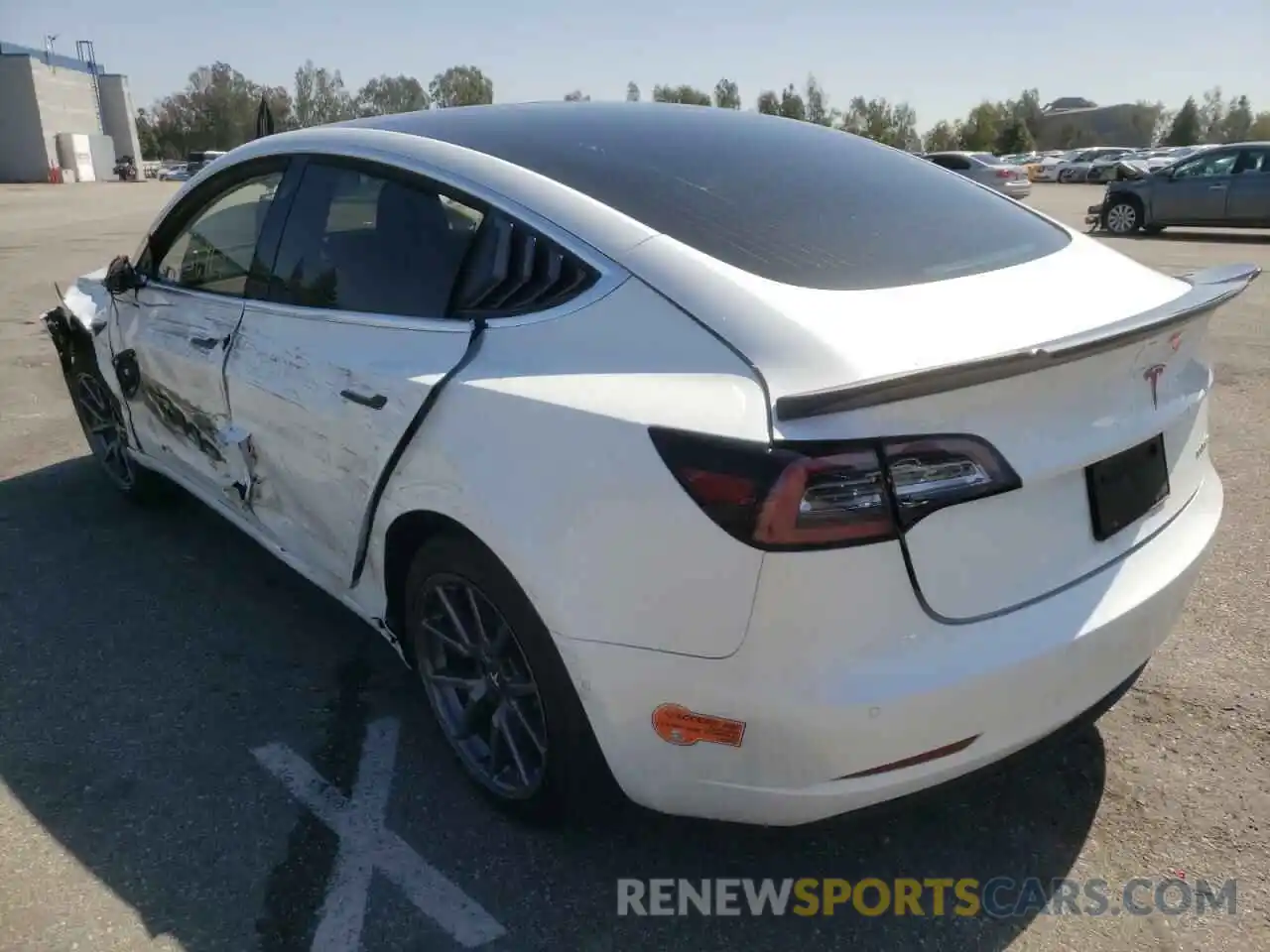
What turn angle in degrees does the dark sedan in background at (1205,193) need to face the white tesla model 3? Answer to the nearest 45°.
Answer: approximately 90° to its left

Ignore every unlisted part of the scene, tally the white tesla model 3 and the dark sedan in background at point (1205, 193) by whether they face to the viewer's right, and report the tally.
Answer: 0

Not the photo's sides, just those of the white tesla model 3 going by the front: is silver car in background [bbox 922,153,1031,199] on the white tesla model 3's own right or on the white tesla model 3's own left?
on the white tesla model 3's own right

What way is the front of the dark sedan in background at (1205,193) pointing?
to the viewer's left

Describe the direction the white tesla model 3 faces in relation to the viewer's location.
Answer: facing away from the viewer and to the left of the viewer

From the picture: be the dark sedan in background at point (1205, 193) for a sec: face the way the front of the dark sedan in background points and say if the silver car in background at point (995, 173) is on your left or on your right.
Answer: on your right
